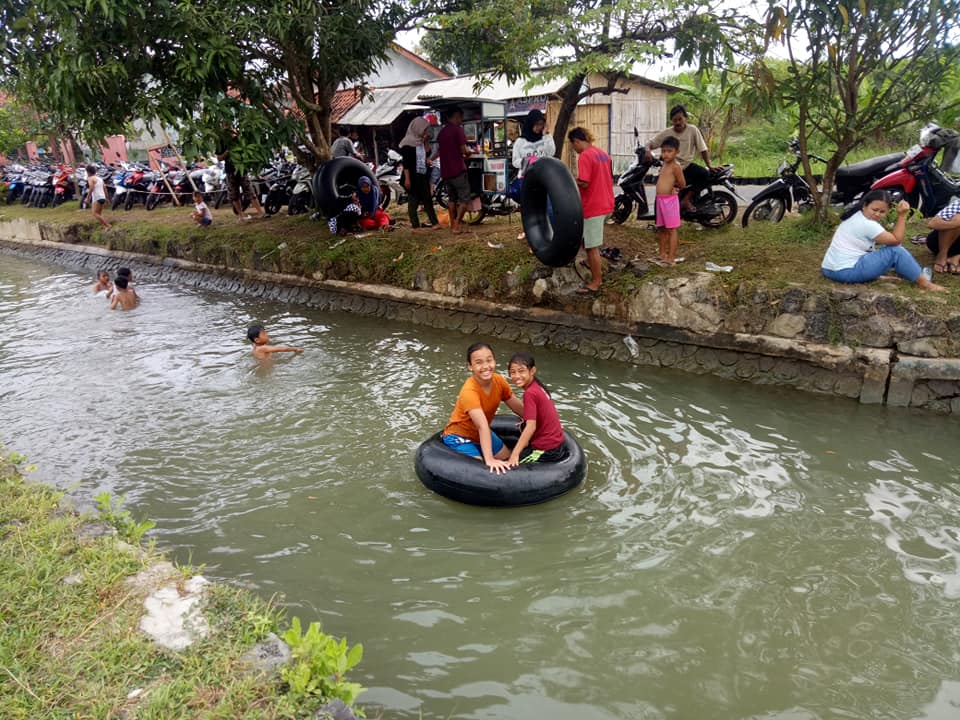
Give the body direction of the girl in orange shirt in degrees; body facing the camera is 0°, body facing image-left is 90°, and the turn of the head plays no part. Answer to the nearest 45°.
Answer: approximately 315°

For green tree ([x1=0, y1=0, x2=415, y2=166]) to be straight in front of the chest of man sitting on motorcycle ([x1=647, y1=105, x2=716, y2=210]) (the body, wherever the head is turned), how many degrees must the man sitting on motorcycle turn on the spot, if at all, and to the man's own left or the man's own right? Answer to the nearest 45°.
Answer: approximately 90° to the man's own right

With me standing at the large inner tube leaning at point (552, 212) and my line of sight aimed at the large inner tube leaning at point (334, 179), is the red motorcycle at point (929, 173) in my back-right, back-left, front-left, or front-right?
back-right

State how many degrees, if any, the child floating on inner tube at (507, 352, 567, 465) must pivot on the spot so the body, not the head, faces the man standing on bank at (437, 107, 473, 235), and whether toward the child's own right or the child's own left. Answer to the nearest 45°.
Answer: approximately 90° to the child's own right

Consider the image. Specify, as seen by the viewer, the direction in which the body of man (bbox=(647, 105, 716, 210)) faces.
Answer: toward the camera

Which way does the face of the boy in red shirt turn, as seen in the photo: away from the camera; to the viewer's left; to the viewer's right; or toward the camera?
to the viewer's left

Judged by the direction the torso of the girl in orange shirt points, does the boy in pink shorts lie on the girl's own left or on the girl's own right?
on the girl's own left

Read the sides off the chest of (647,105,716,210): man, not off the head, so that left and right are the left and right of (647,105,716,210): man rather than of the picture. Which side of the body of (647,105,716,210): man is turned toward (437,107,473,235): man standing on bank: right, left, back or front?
right

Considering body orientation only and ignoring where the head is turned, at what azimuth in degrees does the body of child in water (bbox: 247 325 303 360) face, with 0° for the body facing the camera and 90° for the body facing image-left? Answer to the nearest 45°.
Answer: approximately 270°
